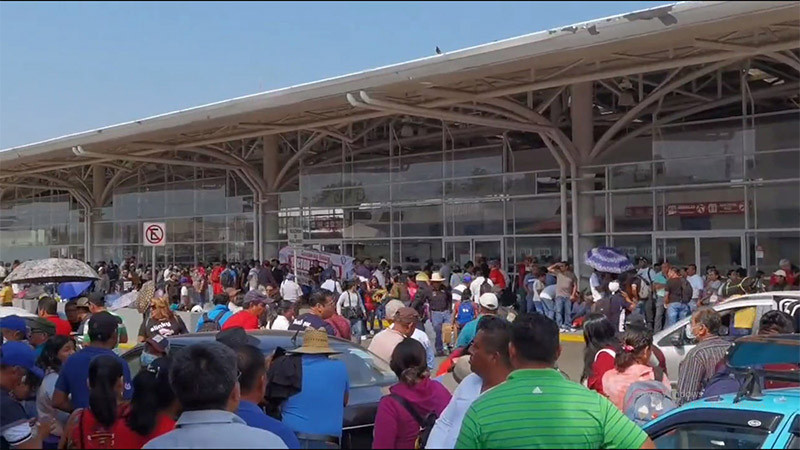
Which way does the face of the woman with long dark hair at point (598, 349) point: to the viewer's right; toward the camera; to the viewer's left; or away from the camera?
away from the camera

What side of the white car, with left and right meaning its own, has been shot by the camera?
left

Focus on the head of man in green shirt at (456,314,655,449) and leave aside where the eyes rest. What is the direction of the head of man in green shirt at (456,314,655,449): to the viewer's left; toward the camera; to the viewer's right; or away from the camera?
away from the camera

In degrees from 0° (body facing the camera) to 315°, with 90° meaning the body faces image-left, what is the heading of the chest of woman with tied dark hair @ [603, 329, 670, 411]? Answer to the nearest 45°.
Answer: approximately 225°

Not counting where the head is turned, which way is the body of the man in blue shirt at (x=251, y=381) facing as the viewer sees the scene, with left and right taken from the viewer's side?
facing away from the viewer and to the right of the viewer

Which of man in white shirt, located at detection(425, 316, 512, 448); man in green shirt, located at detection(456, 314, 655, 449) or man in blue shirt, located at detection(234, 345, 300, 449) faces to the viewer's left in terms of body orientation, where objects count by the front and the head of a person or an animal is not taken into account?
the man in white shirt

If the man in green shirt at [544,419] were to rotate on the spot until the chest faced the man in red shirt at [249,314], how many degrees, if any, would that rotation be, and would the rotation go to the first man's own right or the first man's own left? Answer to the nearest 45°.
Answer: approximately 45° to the first man's own left

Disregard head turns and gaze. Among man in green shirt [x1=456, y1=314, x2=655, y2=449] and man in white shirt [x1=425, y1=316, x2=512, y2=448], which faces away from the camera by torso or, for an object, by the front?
the man in green shirt

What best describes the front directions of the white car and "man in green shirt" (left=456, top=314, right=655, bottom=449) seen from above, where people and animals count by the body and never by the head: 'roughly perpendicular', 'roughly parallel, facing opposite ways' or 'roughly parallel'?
roughly perpendicular
